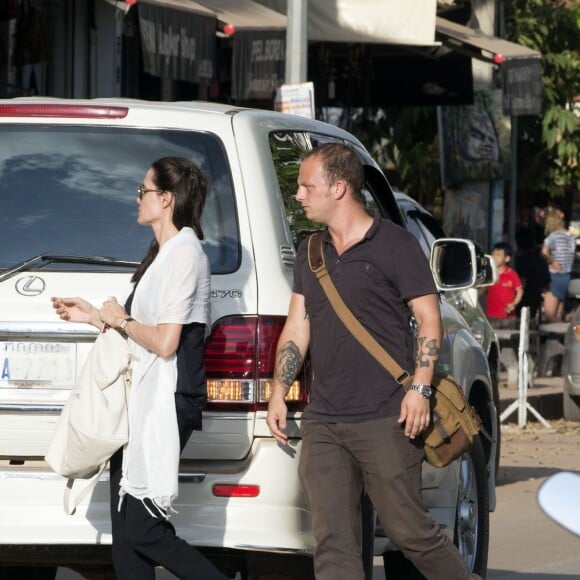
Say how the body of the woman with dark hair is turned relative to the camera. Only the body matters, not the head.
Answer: to the viewer's left

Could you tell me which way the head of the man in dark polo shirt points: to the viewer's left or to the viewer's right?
to the viewer's left

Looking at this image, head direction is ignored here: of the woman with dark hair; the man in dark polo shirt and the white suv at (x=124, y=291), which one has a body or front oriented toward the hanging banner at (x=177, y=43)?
the white suv

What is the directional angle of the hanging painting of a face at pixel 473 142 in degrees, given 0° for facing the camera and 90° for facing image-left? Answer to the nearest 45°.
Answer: approximately 0°

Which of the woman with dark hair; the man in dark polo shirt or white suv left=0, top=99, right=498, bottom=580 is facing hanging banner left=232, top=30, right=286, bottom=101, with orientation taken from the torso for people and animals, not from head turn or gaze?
the white suv

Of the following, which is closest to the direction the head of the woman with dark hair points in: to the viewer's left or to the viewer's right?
to the viewer's left

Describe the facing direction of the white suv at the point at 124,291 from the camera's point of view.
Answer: facing away from the viewer

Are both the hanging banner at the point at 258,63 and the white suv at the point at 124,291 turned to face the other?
yes

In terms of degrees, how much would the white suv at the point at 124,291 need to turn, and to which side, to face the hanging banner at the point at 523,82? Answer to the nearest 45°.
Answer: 0° — it already faces it

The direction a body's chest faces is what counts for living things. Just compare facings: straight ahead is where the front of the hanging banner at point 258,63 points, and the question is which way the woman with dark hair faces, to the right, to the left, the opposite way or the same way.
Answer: to the right
